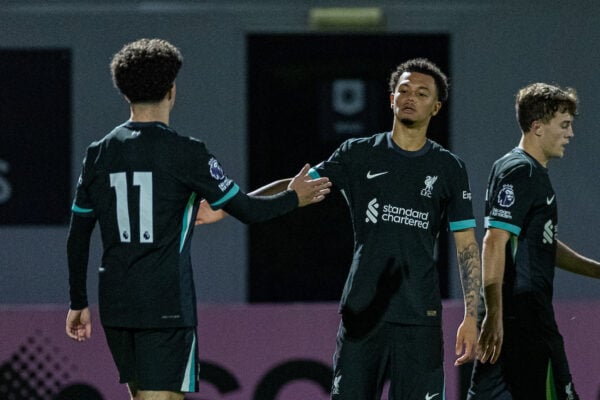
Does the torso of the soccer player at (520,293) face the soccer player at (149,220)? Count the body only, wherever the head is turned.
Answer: no

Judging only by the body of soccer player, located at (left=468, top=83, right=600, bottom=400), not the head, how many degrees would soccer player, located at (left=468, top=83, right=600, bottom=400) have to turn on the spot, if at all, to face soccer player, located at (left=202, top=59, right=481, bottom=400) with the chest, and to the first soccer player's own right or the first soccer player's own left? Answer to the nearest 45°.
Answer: approximately 135° to the first soccer player's own right

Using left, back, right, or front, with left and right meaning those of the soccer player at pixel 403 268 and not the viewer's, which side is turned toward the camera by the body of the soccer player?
front

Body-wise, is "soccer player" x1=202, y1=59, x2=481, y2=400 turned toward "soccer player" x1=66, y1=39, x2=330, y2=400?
no

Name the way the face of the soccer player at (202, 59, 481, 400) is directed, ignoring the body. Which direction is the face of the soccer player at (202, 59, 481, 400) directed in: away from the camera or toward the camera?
toward the camera

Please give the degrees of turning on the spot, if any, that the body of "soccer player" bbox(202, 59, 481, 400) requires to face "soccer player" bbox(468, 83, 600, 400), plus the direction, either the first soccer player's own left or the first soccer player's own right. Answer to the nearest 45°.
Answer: approximately 90° to the first soccer player's own left
